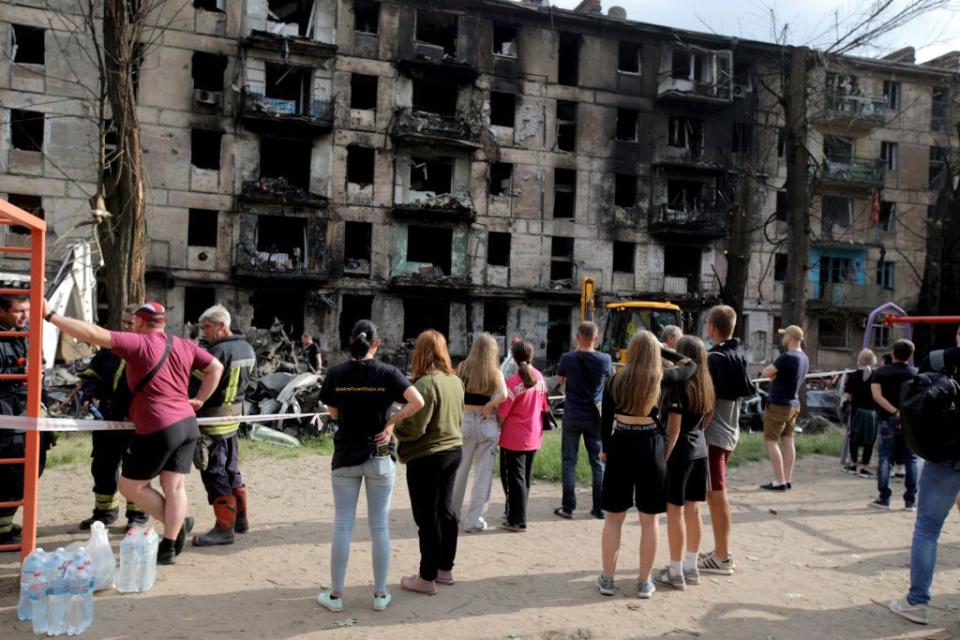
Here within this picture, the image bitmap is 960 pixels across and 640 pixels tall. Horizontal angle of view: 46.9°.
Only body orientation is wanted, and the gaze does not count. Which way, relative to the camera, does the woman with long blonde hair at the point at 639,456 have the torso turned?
away from the camera

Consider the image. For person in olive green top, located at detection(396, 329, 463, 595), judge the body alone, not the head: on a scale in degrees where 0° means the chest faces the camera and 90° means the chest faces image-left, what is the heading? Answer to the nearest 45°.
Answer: approximately 135°

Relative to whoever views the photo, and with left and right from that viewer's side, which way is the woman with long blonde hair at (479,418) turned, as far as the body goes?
facing away from the viewer

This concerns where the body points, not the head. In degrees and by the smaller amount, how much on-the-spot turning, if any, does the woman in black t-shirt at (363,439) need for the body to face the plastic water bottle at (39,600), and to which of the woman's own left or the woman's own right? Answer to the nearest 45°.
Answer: approximately 90° to the woman's own left

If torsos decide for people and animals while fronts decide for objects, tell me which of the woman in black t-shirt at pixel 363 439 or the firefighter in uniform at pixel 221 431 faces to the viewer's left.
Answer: the firefighter in uniform

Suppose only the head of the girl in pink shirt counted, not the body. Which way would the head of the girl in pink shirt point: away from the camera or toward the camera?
away from the camera

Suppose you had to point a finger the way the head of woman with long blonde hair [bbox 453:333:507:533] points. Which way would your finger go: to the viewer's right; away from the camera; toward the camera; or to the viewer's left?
away from the camera

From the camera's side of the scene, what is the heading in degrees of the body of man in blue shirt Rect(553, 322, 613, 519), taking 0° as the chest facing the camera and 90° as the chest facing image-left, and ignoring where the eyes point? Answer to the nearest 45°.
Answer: approximately 180°

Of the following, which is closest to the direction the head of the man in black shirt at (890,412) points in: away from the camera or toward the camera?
away from the camera

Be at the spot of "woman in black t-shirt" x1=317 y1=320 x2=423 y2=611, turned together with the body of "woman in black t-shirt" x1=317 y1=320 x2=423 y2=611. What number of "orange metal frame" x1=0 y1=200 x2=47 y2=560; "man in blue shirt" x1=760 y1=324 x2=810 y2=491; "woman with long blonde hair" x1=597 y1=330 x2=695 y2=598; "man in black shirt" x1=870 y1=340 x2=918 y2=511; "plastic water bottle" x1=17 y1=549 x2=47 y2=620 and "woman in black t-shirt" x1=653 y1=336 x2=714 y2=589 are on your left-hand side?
2

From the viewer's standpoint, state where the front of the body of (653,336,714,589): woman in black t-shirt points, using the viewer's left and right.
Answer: facing away from the viewer and to the left of the viewer

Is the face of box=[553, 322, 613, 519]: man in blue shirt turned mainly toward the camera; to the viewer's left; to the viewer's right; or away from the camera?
away from the camera

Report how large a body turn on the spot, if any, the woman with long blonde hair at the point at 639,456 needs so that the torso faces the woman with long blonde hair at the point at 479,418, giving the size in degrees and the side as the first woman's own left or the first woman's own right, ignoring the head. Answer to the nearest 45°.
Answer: approximately 45° to the first woman's own left

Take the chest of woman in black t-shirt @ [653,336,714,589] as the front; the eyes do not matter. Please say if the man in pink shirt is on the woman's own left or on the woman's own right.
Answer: on the woman's own left

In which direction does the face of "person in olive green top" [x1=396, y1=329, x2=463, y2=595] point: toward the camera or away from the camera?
away from the camera

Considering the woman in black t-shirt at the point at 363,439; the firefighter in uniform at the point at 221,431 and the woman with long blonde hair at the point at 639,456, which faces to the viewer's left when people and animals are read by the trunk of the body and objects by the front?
the firefighter in uniform
